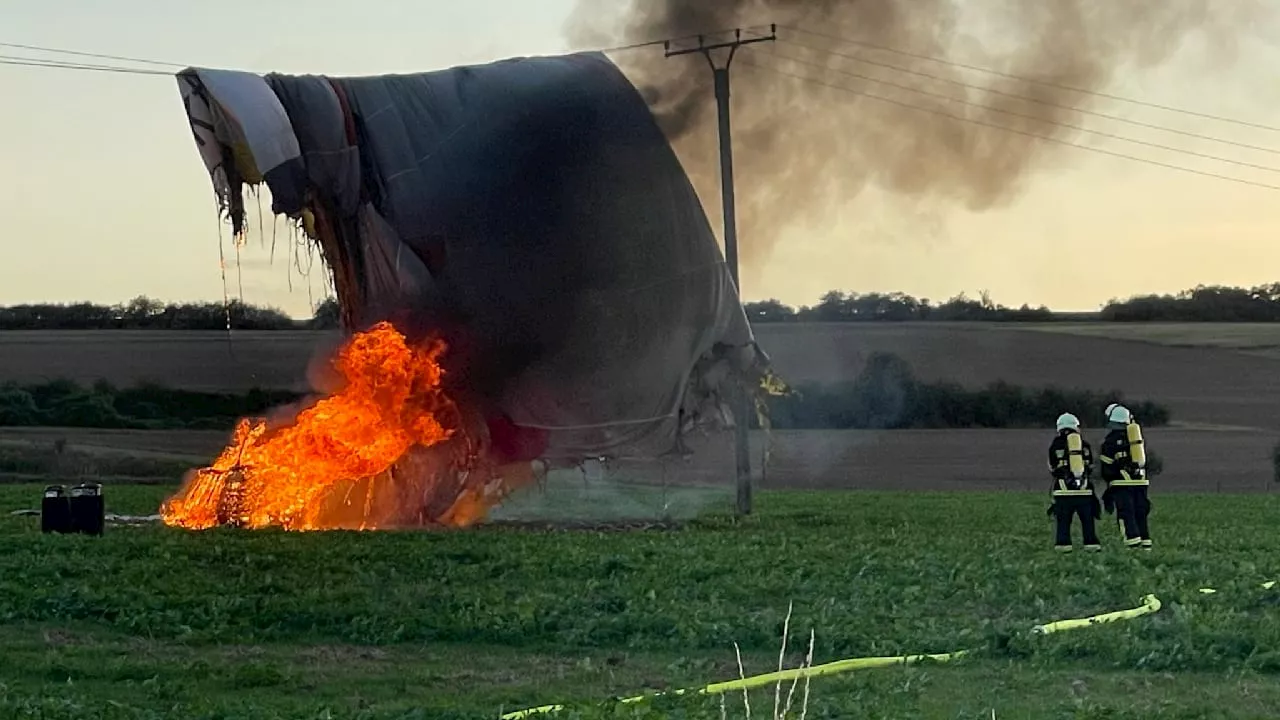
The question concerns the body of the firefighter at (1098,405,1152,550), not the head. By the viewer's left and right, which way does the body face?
facing away from the viewer and to the left of the viewer

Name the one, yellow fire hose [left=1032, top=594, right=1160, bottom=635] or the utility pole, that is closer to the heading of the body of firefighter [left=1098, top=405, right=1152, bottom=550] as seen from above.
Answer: the utility pole

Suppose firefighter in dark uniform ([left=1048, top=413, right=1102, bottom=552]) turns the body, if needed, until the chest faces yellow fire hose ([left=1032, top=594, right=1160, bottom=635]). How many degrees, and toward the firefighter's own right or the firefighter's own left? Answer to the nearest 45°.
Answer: approximately 180°

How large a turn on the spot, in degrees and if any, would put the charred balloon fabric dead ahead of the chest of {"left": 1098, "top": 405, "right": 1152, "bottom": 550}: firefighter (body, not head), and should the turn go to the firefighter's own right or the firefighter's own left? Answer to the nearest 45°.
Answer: approximately 45° to the firefighter's own left

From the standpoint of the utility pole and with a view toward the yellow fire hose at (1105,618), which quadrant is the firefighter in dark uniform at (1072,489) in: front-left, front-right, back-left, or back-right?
front-left

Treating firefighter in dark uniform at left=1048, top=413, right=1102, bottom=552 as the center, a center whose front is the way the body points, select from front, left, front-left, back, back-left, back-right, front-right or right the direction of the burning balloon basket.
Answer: left

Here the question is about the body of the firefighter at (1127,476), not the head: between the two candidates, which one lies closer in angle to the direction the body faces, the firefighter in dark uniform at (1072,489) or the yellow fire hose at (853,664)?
the firefighter in dark uniform

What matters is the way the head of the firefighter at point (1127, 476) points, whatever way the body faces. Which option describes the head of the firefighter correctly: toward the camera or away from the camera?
away from the camera

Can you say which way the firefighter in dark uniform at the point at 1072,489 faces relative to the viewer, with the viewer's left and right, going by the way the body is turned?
facing away from the viewer

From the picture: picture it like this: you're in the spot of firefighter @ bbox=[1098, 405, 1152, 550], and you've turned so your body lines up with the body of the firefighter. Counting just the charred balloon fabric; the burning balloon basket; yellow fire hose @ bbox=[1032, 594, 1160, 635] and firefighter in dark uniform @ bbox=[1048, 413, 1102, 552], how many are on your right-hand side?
0

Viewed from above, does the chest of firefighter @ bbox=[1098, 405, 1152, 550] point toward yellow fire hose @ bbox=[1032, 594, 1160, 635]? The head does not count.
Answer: no

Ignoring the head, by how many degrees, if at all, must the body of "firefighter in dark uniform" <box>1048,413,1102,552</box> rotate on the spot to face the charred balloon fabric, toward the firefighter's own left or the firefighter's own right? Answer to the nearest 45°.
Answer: approximately 90° to the firefighter's own left

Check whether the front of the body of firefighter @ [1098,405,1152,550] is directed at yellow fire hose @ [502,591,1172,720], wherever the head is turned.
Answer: no

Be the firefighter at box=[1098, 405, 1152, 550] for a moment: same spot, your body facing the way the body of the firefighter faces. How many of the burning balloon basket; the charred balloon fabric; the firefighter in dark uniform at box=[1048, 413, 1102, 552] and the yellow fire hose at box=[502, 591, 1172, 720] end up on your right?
0

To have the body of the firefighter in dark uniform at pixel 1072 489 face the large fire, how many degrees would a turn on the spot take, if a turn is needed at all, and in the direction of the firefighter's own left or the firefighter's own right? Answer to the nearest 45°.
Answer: approximately 90° to the firefighter's own left

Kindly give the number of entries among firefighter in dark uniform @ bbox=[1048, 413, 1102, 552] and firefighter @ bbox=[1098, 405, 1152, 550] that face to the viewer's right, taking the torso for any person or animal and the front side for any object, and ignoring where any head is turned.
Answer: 0

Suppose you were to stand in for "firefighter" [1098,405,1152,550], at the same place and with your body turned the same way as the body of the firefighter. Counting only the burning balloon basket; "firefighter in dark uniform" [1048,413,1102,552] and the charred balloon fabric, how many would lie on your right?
0

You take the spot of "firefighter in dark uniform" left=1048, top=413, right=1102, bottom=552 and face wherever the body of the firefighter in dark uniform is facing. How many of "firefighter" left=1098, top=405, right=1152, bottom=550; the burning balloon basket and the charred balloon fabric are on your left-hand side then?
2
